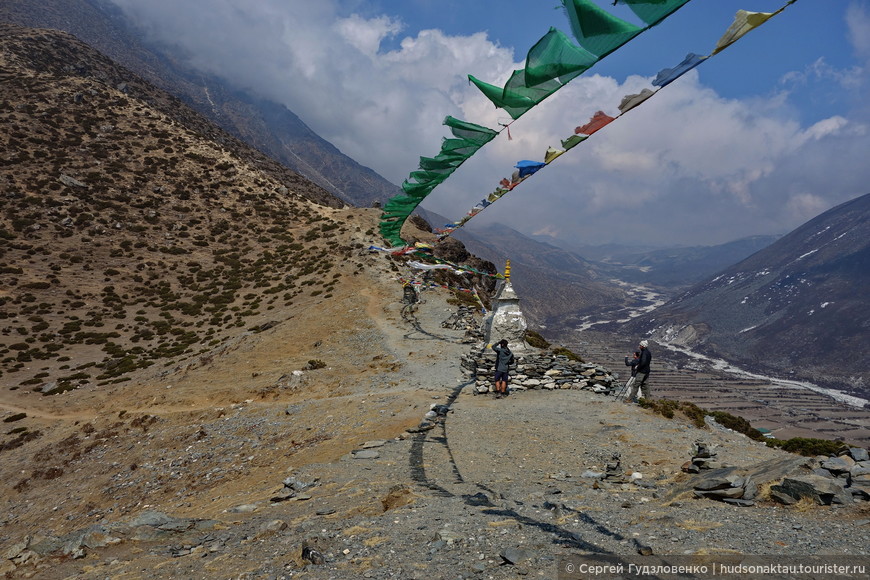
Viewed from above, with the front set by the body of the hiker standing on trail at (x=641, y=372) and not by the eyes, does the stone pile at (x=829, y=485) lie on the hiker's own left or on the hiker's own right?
on the hiker's own left

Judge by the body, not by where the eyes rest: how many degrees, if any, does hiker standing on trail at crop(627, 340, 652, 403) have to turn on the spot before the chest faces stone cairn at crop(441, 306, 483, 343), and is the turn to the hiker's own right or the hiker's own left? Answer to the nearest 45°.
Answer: approximately 45° to the hiker's own right

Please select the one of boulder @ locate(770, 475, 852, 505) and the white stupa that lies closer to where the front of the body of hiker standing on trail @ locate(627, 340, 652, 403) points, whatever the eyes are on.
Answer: the white stupa

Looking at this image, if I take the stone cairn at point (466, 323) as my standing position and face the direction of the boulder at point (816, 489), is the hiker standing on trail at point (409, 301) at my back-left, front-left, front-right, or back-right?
back-right

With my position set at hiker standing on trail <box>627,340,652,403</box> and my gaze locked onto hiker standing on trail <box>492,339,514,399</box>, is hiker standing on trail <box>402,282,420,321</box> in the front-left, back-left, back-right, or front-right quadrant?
front-right

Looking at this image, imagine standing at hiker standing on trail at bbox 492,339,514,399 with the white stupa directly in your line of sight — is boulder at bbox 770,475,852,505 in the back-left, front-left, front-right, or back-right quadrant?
back-right

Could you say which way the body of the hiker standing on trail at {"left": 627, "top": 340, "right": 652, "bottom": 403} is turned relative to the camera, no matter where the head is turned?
to the viewer's left

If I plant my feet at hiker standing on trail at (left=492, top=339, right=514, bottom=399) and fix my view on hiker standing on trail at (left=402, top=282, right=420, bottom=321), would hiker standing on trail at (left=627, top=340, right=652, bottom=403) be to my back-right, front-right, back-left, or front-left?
back-right

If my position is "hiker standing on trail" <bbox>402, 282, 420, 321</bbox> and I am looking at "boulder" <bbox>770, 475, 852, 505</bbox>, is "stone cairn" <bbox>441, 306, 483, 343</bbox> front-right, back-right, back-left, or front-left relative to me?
front-left

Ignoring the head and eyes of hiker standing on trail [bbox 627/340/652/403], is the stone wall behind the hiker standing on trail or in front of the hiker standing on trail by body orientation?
in front

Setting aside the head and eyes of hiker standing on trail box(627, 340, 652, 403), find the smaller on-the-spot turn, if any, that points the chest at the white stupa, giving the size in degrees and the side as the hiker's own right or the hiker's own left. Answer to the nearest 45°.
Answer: approximately 45° to the hiker's own right

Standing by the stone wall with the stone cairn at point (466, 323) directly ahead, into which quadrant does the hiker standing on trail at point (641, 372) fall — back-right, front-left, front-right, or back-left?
back-right

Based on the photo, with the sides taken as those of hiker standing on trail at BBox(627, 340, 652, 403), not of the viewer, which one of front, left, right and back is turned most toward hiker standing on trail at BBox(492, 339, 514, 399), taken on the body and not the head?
front

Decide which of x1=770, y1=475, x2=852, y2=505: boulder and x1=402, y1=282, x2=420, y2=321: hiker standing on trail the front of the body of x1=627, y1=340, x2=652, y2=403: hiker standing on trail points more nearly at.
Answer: the hiker standing on trail
